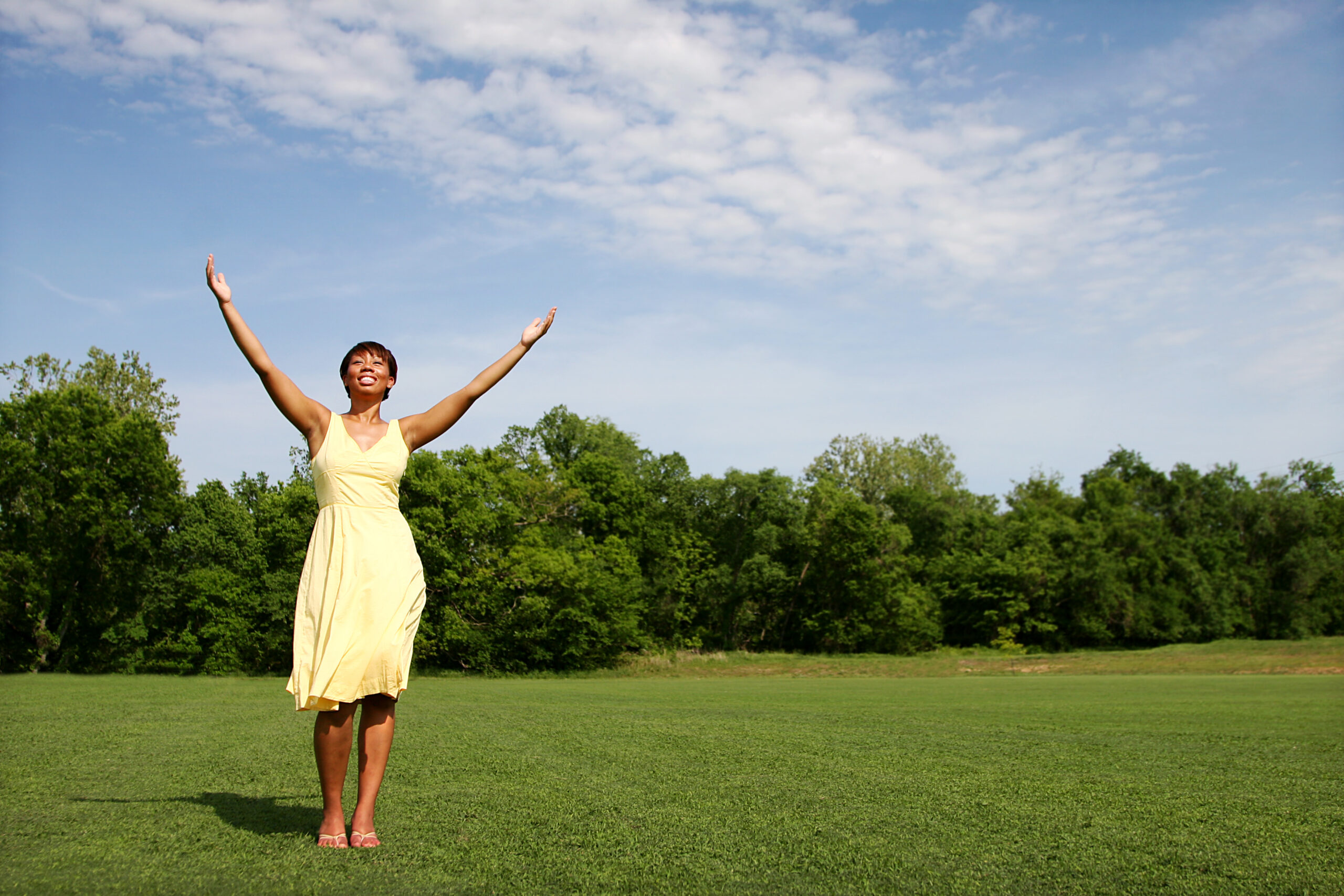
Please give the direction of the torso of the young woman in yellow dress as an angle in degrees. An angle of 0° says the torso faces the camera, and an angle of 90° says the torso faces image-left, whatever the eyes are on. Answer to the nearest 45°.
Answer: approximately 0°

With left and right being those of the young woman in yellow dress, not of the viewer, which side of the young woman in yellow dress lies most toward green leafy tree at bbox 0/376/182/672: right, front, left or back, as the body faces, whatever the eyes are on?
back
